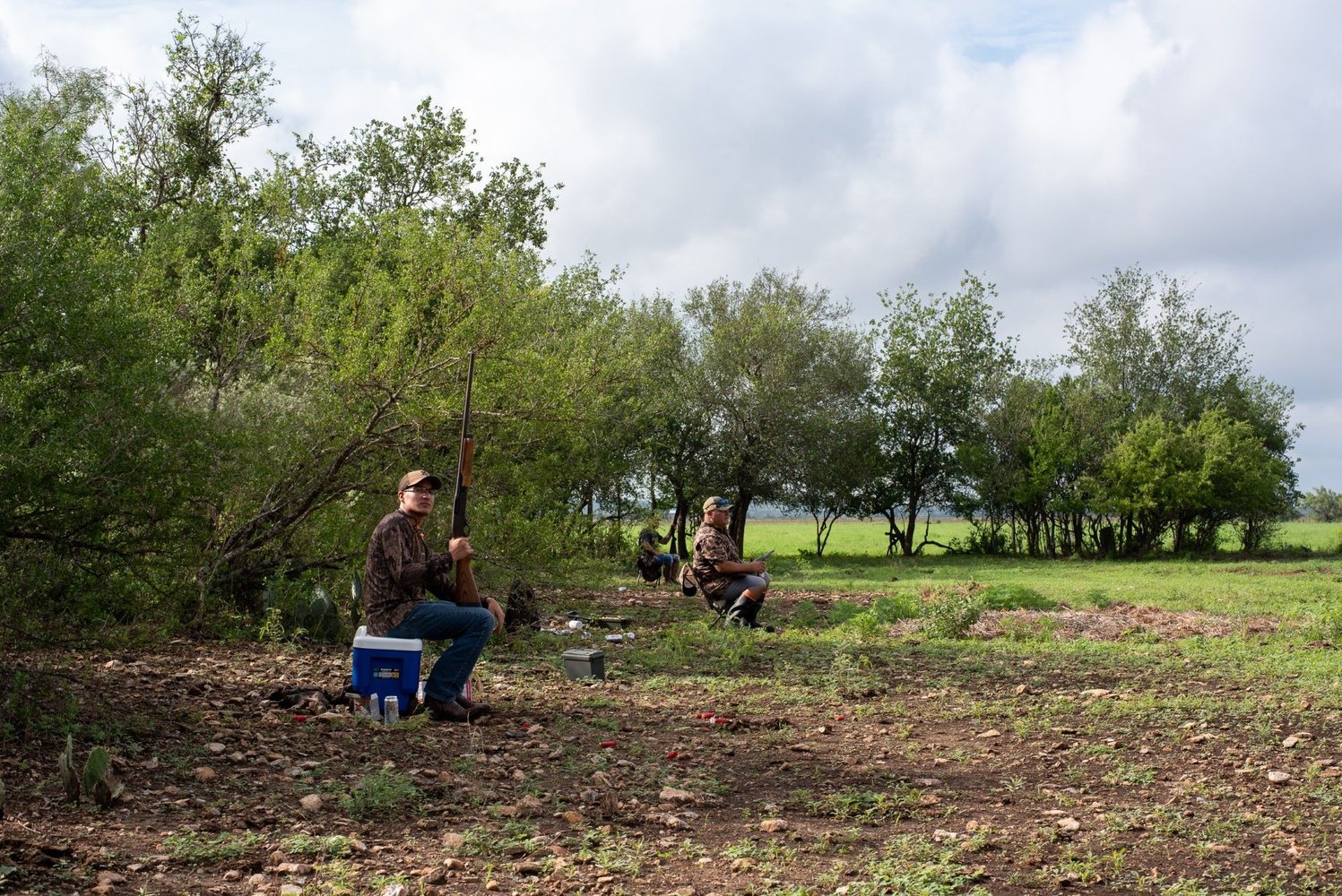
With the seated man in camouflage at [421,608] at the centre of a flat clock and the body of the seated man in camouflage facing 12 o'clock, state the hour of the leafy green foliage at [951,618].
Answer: The leafy green foliage is roughly at 11 o'clock from the seated man in camouflage.

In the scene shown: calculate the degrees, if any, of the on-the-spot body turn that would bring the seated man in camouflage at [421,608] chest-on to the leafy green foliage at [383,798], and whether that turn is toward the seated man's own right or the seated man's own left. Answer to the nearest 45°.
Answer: approximately 90° to the seated man's own right

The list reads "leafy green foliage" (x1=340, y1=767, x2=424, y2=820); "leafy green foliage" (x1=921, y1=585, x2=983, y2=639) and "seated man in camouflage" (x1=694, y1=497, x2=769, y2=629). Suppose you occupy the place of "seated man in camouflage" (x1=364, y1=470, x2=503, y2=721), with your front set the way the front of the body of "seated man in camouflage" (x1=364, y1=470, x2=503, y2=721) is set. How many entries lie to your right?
1

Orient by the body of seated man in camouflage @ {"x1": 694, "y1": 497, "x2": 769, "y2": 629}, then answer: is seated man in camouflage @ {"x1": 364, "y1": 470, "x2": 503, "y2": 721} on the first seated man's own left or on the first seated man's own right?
on the first seated man's own right

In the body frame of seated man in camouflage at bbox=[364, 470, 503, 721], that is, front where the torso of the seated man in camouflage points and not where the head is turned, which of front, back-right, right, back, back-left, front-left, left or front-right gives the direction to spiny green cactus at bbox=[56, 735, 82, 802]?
back-right

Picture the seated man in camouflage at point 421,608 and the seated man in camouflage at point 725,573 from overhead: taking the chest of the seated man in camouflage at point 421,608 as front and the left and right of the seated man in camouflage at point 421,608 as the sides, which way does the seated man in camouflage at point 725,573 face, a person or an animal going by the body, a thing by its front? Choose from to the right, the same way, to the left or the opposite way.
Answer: the same way

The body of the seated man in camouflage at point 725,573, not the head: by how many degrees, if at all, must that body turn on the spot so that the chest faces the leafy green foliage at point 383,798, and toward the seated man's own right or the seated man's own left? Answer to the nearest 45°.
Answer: approximately 90° to the seated man's own right

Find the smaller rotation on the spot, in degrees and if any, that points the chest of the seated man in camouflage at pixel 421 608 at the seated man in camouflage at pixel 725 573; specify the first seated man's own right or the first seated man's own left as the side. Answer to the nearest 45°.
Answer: approximately 45° to the first seated man's own left

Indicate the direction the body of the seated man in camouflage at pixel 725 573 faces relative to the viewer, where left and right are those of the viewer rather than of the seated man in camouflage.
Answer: facing to the right of the viewer

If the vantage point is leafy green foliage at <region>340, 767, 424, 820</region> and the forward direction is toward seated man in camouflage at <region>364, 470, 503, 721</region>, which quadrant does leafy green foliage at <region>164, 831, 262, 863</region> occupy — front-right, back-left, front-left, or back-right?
back-left

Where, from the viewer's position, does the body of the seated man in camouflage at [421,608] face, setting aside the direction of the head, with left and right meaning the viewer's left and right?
facing to the right of the viewer

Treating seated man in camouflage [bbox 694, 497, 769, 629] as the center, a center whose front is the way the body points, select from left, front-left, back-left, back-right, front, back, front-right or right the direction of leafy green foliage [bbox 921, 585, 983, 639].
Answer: front
